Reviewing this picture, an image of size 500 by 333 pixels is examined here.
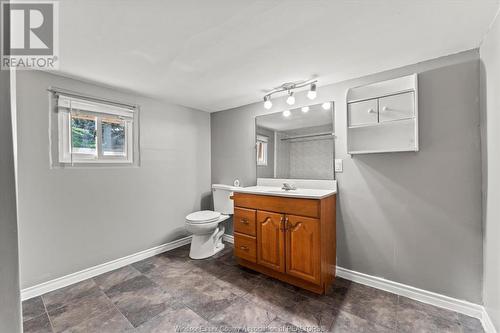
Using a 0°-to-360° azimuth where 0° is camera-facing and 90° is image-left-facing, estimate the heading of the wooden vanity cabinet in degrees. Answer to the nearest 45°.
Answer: approximately 45°

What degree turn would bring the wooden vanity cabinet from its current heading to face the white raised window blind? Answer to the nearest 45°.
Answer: approximately 45° to its right
